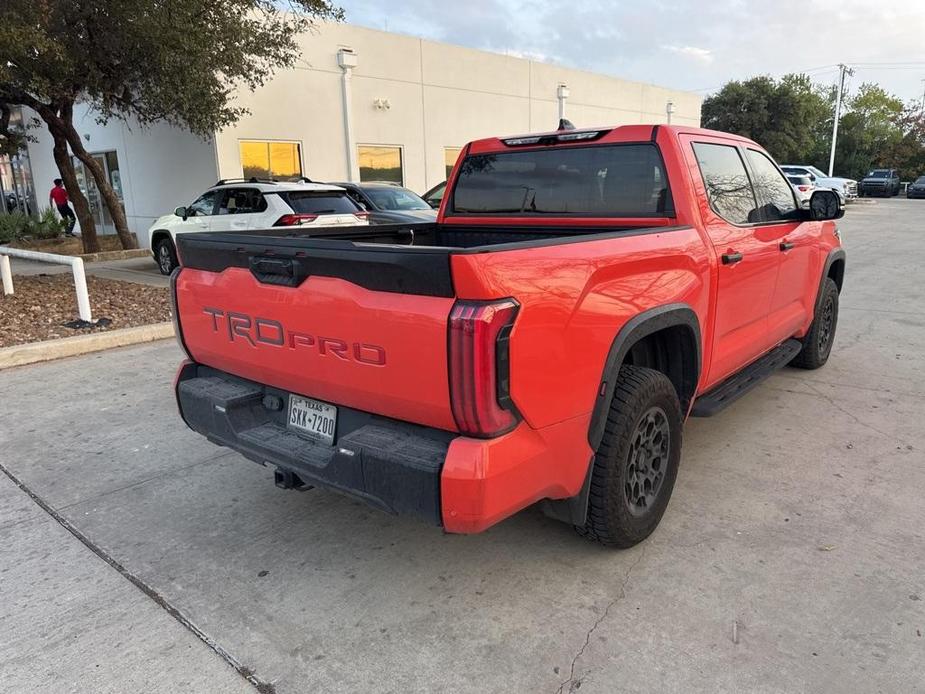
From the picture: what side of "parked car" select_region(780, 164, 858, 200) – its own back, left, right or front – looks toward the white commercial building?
right

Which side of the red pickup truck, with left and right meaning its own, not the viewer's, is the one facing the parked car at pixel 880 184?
front

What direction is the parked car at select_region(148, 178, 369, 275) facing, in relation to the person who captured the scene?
facing away from the viewer and to the left of the viewer

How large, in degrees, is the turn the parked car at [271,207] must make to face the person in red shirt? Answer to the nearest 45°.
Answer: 0° — it already faces them

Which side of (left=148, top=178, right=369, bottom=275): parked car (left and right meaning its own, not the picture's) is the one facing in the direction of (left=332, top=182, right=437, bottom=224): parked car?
right

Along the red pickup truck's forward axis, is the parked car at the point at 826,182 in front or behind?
in front

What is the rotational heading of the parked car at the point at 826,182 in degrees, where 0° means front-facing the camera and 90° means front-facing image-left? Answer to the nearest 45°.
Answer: approximately 315°

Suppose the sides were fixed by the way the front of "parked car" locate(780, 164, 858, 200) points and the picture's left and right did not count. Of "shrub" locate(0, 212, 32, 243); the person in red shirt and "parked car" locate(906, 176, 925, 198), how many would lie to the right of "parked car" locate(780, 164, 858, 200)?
2

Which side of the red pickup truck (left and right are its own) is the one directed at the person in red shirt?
left

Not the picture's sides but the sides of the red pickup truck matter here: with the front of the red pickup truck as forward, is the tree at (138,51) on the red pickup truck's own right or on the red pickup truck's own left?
on the red pickup truck's own left

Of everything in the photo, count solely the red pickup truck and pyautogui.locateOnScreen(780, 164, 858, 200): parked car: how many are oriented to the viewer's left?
0

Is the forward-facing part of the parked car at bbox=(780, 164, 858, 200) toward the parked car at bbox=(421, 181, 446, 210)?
no

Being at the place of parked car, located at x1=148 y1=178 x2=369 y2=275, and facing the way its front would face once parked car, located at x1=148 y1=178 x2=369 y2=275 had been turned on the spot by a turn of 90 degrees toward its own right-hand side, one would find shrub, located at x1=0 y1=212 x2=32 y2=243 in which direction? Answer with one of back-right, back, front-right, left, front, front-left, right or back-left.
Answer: left

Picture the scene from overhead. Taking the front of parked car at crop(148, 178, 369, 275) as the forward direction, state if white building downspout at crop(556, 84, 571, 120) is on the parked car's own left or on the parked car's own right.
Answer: on the parked car's own right

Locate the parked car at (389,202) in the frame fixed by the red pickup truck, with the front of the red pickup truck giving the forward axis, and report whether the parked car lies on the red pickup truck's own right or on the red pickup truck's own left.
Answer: on the red pickup truck's own left

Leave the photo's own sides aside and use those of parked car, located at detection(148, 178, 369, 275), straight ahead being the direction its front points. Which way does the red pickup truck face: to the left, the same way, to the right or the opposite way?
to the right

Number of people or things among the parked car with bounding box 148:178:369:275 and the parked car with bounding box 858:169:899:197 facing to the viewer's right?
0

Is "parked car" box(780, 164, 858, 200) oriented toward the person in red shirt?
no

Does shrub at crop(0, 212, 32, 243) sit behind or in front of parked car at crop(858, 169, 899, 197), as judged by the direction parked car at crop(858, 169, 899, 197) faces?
in front
